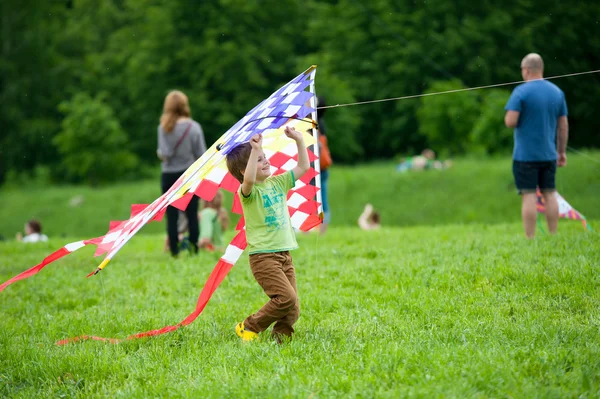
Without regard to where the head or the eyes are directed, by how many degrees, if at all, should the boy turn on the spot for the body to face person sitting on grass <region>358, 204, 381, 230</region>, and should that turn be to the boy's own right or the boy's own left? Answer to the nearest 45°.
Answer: approximately 135° to the boy's own left

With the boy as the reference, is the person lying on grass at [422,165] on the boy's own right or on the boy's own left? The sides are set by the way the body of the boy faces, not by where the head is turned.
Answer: on the boy's own left

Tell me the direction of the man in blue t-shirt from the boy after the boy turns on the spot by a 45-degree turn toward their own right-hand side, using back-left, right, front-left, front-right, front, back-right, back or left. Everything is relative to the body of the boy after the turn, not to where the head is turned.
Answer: back-left

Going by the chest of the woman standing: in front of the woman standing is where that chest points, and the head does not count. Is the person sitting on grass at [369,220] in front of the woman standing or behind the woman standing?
in front

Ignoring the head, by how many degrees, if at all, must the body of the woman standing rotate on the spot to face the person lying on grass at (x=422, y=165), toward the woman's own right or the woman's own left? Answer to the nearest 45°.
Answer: approximately 45° to the woman's own right

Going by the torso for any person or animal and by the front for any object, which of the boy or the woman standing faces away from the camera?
the woman standing

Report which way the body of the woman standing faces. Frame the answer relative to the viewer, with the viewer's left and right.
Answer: facing away from the viewer

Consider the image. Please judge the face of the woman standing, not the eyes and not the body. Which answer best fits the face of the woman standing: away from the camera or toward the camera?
away from the camera

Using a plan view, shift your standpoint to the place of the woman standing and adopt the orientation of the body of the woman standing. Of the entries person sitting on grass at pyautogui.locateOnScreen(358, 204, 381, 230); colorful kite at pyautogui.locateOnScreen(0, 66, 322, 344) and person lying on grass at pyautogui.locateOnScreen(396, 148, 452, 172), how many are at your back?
1

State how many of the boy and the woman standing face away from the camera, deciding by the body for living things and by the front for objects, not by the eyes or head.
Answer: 1

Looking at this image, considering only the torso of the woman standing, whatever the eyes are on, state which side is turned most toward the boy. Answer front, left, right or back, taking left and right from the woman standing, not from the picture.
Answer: back

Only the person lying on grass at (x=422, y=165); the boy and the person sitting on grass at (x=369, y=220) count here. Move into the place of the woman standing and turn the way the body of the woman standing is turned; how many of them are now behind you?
1
